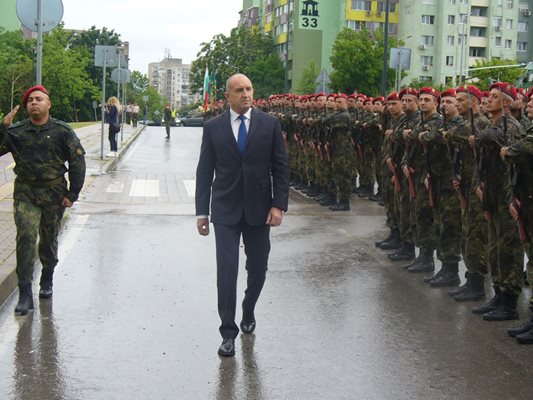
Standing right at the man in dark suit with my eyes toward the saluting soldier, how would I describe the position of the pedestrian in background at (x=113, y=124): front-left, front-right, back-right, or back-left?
front-right

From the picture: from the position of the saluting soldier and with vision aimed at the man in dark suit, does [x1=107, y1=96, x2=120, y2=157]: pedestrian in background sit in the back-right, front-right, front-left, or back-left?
back-left

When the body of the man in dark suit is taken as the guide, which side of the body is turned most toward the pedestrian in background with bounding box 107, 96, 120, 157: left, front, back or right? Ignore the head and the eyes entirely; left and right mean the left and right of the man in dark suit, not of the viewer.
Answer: back

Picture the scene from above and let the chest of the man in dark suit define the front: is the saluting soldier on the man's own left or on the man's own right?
on the man's own right

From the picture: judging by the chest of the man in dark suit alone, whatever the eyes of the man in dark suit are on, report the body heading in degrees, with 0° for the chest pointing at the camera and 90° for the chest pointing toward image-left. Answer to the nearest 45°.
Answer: approximately 0°
